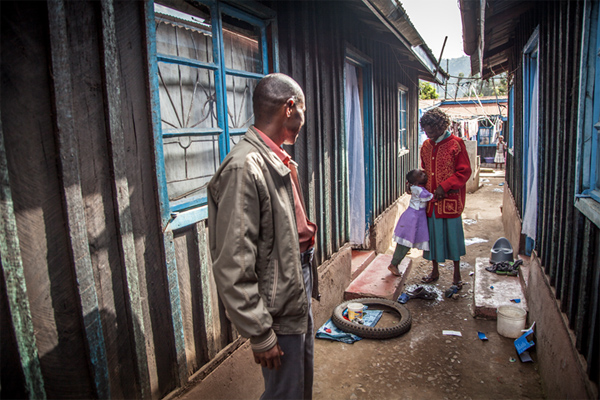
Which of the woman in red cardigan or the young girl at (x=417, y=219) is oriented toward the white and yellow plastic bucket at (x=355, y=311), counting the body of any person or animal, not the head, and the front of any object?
the woman in red cardigan

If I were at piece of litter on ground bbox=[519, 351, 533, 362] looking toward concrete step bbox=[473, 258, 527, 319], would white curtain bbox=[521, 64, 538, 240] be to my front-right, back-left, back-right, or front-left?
front-right

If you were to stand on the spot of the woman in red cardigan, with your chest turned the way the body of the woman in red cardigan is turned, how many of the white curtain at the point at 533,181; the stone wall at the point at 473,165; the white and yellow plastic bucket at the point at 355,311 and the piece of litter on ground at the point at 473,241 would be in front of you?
1

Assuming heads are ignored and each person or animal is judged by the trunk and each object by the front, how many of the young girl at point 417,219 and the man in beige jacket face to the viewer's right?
2

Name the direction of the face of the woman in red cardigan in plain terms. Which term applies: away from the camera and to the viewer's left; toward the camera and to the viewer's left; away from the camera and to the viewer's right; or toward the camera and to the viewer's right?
toward the camera and to the viewer's left

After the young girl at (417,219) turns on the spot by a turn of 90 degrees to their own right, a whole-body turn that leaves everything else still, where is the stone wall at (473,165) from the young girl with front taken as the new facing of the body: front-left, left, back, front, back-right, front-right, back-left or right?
back

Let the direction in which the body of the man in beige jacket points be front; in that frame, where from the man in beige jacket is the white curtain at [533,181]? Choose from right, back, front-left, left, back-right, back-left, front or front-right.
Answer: front-left

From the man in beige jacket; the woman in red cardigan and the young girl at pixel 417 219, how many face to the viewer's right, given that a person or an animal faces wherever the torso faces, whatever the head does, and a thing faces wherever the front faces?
2

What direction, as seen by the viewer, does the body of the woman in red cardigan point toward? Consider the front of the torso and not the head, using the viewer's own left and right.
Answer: facing the viewer and to the left of the viewer

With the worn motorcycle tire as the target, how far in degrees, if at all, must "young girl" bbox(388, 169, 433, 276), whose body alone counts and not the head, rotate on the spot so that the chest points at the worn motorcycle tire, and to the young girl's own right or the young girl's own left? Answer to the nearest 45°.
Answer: approximately 90° to the young girl's own right

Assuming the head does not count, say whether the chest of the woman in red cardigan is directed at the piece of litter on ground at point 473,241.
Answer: no

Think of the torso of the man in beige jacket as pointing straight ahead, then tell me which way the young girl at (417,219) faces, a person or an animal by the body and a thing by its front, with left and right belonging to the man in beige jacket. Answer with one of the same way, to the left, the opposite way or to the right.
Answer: the same way

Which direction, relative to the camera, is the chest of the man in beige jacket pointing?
to the viewer's right

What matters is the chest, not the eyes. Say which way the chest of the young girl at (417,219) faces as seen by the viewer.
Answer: to the viewer's right

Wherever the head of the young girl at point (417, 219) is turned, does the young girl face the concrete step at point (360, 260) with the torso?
no
